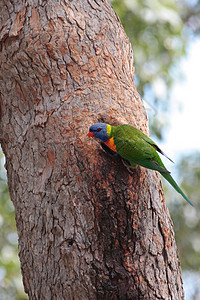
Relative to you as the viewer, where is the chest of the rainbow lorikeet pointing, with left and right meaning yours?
facing to the left of the viewer
